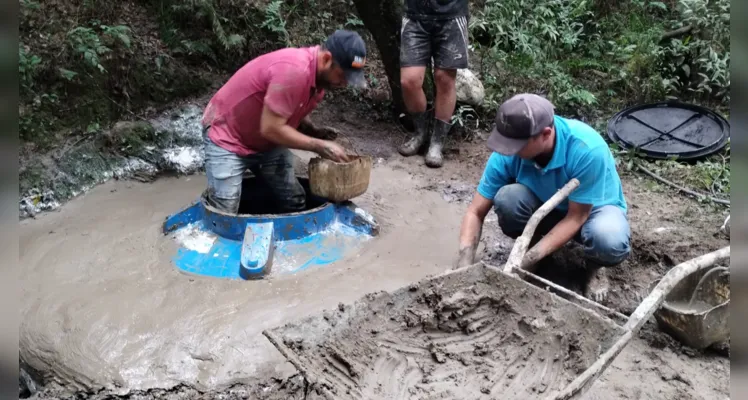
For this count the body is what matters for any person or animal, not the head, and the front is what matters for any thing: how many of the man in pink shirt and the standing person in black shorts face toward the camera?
1

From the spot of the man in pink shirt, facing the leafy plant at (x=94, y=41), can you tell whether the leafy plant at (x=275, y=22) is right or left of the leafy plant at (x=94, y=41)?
right

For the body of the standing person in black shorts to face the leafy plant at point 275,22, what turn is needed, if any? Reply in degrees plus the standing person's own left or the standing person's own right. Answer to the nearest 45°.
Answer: approximately 135° to the standing person's own right

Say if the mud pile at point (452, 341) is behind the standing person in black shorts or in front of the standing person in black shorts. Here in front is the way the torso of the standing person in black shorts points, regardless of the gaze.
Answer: in front

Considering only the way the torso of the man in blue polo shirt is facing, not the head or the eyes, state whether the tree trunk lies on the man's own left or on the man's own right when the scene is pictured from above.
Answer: on the man's own right

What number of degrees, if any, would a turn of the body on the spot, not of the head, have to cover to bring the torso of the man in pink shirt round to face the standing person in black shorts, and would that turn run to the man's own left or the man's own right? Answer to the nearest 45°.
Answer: approximately 45° to the man's own left

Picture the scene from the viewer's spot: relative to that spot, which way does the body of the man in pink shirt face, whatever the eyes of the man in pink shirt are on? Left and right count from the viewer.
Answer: facing to the right of the viewer

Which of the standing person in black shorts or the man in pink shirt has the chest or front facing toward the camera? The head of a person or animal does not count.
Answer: the standing person in black shorts

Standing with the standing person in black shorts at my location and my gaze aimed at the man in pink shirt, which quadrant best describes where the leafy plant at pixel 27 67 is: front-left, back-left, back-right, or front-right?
front-right

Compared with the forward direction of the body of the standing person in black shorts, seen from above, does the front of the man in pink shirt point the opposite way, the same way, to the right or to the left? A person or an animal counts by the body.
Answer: to the left

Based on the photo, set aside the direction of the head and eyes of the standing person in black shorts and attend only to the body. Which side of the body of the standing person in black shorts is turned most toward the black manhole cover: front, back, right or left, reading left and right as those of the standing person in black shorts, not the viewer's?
left

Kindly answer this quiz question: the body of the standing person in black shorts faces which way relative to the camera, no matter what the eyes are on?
toward the camera

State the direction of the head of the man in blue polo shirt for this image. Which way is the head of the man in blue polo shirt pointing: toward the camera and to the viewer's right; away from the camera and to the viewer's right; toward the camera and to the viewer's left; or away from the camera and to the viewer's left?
toward the camera and to the viewer's left

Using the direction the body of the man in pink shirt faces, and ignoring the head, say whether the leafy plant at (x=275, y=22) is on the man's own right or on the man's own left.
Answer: on the man's own left

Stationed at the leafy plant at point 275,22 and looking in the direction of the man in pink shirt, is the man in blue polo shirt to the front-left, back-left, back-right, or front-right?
front-left

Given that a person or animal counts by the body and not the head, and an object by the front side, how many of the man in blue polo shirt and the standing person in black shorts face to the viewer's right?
0

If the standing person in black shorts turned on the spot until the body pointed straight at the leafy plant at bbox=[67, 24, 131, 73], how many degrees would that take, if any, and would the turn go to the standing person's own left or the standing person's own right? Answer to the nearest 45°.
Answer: approximately 90° to the standing person's own right

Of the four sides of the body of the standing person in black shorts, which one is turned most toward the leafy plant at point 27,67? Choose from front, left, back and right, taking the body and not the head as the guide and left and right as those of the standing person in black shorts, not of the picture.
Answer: right
